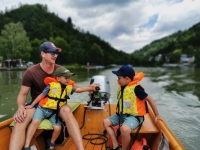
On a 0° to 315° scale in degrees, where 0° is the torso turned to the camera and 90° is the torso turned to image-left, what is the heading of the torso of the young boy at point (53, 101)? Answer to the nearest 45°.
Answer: approximately 315°

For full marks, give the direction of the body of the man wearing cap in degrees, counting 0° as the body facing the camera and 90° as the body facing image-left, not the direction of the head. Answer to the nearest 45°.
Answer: approximately 315°

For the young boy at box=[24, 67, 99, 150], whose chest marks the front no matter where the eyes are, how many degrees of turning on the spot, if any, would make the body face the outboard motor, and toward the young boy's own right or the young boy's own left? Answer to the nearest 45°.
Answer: approximately 90° to the young boy's own left

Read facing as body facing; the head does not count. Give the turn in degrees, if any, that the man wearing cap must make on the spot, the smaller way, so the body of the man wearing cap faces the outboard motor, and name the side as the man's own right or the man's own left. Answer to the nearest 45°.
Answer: approximately 90° to the man's own left

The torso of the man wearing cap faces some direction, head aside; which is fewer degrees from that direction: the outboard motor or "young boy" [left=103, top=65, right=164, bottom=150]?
the young boy

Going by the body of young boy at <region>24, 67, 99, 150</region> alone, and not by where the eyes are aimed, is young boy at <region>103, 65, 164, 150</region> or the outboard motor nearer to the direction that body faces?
the young boy

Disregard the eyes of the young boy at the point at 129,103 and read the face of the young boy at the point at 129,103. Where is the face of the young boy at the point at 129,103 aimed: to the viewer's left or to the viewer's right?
to the viewer's left

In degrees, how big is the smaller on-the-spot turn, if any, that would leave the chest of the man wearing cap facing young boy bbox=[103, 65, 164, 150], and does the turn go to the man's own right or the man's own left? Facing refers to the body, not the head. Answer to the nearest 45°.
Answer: approximately 45° to the man's own left

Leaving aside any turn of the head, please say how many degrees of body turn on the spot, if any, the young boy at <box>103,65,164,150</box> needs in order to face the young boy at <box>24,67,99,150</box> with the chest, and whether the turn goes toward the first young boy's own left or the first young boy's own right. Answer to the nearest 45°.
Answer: approximately 45° to the first young boy's own right

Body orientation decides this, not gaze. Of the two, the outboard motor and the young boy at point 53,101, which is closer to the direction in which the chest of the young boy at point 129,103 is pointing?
the young boy
